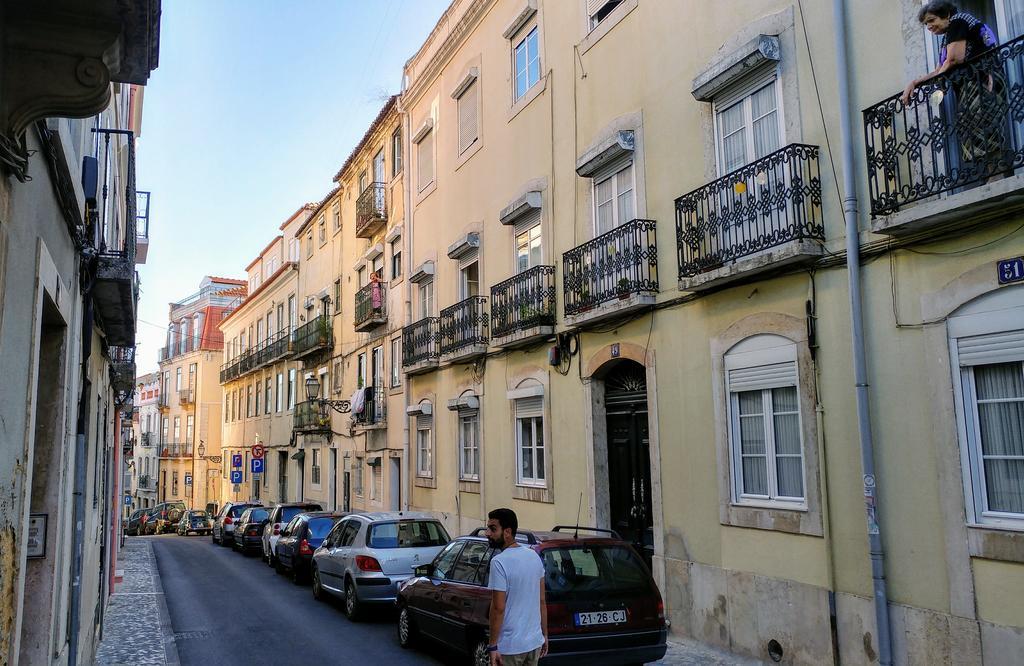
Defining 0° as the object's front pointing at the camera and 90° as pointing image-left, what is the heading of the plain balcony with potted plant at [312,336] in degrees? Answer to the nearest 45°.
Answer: approximately 45°

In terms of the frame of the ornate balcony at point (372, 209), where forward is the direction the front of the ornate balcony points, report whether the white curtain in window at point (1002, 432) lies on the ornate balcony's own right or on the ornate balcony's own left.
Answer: on the ornate balcony's own left

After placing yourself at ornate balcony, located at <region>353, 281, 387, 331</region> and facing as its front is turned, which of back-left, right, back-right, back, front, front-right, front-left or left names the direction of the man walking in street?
front-left

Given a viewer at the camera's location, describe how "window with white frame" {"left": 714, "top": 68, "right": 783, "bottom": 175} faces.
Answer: facing the viewer and to the left of the viewer

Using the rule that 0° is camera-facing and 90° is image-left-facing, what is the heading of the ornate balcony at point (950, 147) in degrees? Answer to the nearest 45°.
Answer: approximately 45°

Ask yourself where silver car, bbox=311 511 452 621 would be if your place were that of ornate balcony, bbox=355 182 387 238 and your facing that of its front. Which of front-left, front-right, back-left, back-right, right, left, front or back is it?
front-left

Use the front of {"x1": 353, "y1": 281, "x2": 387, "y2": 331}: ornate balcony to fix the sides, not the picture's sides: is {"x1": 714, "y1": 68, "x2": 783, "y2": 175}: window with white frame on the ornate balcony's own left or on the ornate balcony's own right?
on the ornate balcony's own left

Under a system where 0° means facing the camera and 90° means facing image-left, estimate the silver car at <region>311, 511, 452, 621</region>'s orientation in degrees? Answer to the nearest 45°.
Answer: approximately 135°

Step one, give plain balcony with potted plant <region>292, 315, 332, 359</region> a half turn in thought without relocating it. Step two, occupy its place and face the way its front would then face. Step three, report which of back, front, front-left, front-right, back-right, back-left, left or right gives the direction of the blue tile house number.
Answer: back-right

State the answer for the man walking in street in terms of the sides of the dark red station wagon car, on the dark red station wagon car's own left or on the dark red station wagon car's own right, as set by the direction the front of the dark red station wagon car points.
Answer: on the dark red station wagon car's own left

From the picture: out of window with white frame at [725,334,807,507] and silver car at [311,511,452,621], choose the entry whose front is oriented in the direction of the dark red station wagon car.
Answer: the window with white frame

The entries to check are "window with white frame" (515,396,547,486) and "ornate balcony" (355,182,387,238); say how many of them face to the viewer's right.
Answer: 0

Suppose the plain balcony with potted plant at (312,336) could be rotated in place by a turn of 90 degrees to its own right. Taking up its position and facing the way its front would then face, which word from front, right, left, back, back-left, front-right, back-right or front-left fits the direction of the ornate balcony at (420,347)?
back-left

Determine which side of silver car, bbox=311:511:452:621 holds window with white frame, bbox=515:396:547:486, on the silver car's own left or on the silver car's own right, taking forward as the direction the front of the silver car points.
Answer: on the silver car's own right

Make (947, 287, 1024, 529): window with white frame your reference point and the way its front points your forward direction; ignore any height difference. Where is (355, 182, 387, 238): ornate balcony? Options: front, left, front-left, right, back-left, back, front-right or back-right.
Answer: right
